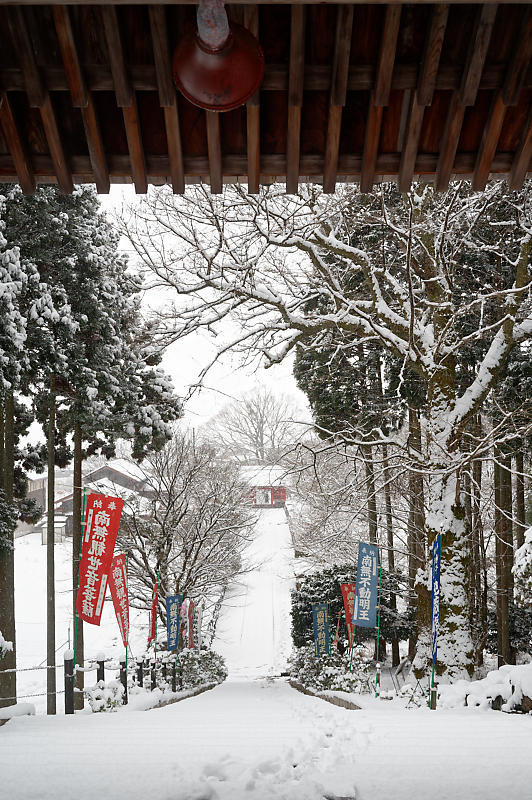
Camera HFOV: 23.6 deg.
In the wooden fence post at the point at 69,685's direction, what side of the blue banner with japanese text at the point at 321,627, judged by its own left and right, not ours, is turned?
front

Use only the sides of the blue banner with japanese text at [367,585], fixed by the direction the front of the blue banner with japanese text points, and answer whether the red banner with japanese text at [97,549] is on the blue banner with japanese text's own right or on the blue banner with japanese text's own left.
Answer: on the blue banner with japanese text's own right

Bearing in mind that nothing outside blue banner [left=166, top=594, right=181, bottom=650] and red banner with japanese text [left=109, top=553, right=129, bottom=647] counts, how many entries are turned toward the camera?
2

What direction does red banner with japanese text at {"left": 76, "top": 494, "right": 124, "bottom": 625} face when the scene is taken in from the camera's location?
facing the viewer

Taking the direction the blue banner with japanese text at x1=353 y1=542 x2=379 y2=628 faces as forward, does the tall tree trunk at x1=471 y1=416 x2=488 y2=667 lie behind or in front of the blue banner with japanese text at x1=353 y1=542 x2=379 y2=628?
behind

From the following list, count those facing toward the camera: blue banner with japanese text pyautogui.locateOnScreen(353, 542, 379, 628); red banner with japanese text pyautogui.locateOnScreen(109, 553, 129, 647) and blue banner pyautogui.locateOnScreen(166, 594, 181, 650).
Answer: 3

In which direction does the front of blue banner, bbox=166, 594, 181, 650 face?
toward the camera

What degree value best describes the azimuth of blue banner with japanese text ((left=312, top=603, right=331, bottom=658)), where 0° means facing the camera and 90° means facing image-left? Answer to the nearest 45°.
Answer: approximately 0°

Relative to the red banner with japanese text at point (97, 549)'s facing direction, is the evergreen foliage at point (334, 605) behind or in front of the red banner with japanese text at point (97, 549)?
behind

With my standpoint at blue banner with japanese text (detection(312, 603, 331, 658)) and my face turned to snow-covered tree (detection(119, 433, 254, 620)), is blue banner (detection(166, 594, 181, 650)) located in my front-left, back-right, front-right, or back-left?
front-left

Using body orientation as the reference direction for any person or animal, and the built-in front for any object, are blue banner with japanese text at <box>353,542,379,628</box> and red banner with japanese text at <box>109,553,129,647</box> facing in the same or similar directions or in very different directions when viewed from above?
same or similar directions

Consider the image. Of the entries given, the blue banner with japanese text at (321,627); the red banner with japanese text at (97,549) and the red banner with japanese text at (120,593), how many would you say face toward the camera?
3

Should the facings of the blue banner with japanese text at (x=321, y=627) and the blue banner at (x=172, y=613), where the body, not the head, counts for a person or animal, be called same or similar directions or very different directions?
same or similar directions

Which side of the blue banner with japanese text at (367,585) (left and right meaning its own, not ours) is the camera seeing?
front
